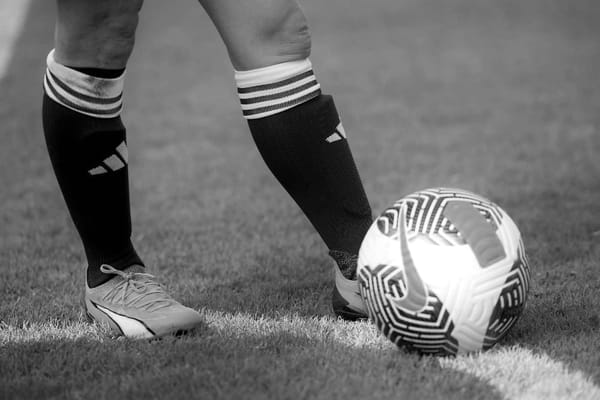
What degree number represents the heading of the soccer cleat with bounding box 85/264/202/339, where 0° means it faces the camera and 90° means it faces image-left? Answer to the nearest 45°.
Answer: approximately 315°

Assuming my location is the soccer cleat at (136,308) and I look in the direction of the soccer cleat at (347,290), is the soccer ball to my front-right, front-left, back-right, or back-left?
front-right

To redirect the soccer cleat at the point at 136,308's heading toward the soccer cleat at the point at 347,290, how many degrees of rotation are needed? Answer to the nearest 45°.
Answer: approximately 45° to its left

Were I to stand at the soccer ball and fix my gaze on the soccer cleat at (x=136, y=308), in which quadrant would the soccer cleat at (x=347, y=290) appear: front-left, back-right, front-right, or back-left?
front-right

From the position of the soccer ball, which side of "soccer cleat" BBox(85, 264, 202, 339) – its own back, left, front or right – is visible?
front

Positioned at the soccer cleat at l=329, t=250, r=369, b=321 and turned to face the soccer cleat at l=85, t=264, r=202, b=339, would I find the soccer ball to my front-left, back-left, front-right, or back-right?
back-left
